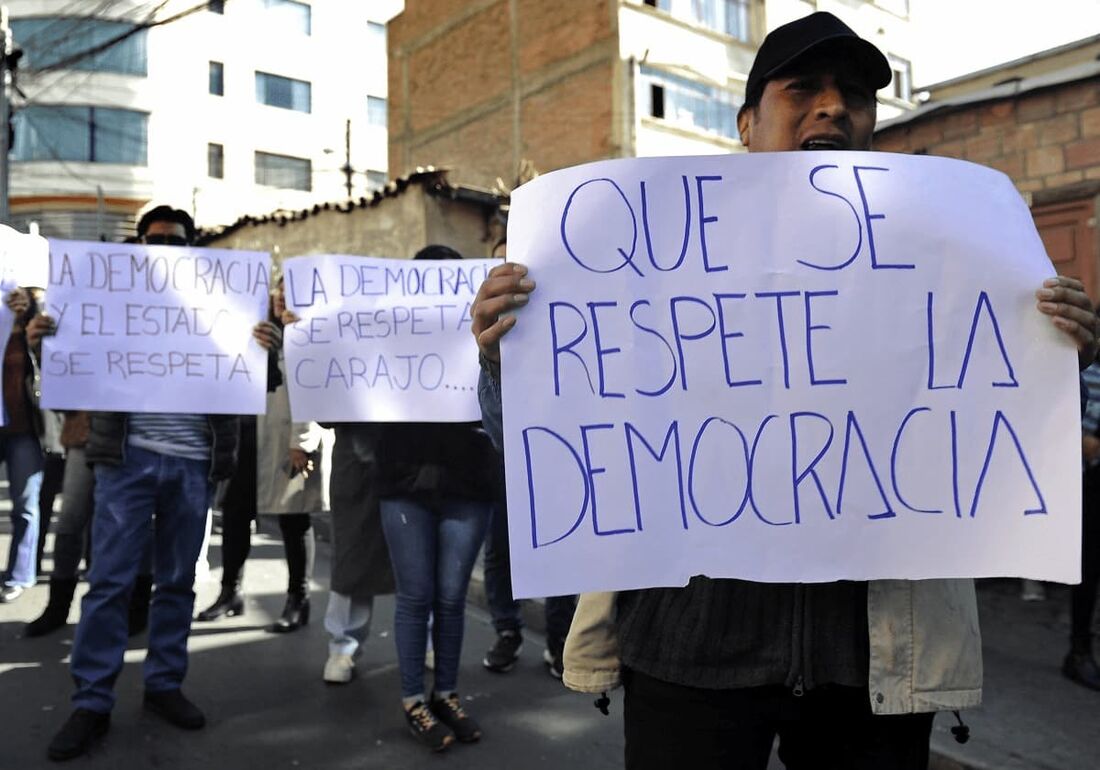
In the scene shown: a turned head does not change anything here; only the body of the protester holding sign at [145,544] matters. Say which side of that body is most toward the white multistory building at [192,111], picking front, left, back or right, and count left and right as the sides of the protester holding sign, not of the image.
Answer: back

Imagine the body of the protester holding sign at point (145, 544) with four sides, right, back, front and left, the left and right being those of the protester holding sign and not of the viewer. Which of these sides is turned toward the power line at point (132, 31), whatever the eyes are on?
back

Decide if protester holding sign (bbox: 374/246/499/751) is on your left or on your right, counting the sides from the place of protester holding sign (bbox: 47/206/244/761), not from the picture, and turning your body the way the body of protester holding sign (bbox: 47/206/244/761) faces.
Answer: on your left

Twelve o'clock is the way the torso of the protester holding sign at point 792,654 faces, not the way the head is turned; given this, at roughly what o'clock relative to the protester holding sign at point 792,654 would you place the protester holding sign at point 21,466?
the protester holding sign at point 21,466 is roughly at 4 o'clock from the protester holding sign at point 792,654.

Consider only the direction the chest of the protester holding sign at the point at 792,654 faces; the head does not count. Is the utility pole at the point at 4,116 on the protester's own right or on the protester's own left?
on the protester's own right

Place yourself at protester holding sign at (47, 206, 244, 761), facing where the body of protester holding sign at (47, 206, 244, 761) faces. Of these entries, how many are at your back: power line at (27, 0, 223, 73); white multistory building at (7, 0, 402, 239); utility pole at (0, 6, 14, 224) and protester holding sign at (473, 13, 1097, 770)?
3

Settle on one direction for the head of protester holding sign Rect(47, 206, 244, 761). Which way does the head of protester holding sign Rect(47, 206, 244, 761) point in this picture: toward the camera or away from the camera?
toward the camera

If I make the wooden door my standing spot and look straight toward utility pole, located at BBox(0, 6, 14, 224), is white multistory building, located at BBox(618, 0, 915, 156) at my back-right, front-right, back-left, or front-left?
front-right

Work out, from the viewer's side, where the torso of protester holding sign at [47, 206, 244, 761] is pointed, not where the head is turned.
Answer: toward the camera

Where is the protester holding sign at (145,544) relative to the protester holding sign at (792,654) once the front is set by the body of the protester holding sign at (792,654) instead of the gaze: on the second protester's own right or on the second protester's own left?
on the second protester's own right

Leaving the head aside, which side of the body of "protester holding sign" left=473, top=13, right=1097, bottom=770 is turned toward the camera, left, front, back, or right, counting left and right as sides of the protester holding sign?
front

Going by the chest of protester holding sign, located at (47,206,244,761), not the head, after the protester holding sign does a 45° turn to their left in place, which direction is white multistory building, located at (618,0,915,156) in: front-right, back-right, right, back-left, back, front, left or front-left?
left

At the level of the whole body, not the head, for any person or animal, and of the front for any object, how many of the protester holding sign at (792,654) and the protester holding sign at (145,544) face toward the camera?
2

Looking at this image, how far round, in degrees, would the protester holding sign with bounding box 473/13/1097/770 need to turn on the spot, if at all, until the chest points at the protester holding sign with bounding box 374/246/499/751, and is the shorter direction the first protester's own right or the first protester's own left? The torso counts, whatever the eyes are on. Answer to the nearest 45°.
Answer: approximately 135° to the first protester's own right

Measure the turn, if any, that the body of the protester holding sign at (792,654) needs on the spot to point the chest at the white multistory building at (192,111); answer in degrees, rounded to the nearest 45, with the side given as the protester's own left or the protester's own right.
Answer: approximately 135° to the protester's own right
